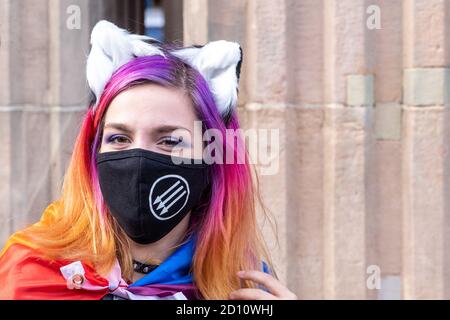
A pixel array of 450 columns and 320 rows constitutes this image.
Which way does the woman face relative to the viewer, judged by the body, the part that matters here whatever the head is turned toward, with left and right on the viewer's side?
facing the viewer

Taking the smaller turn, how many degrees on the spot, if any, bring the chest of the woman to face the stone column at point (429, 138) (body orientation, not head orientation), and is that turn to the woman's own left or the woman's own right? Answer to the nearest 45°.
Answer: approximately 135° to the woman's own left
